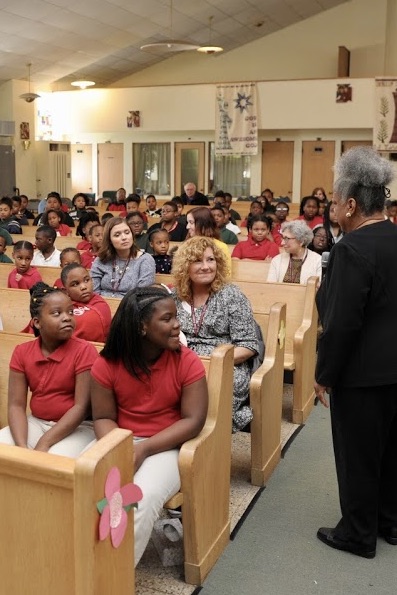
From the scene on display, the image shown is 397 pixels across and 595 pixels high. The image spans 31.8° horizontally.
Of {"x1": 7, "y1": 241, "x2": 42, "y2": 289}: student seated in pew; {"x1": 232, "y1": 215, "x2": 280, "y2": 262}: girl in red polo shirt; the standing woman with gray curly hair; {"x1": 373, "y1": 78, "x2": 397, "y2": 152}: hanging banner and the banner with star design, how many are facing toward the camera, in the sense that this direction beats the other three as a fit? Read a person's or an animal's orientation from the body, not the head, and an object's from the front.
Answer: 4

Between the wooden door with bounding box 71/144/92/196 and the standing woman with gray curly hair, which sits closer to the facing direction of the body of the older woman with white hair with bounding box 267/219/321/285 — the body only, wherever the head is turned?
the standing woman with gray curly hair

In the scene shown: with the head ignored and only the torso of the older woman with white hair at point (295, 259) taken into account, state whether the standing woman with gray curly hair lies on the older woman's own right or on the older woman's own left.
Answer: on the older woman's own left

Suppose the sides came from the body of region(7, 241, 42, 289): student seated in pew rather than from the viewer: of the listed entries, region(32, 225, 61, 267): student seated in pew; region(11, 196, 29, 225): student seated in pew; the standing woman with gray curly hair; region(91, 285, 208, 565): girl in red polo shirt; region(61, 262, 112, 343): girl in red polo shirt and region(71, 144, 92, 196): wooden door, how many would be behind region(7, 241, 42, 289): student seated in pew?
3

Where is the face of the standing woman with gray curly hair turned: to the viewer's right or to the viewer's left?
to the viewer's left

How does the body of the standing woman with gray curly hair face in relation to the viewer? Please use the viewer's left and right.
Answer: facing away from the viewer and to the left of the viewer

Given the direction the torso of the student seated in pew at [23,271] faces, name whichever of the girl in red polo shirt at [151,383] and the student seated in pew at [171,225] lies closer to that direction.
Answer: the girl in red polo shirt

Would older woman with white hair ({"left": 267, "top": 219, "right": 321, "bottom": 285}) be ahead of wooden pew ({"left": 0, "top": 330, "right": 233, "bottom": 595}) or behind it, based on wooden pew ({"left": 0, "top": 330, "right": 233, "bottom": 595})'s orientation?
behind
